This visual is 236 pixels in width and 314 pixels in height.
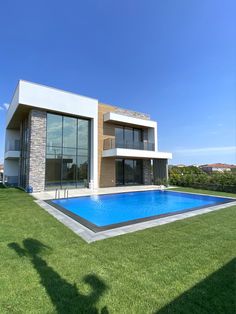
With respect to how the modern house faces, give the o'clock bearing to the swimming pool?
The swimming pool is roughly at 1 o'clock from the modern house.

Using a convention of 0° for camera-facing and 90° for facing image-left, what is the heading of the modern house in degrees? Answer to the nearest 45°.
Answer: approximately 315°
